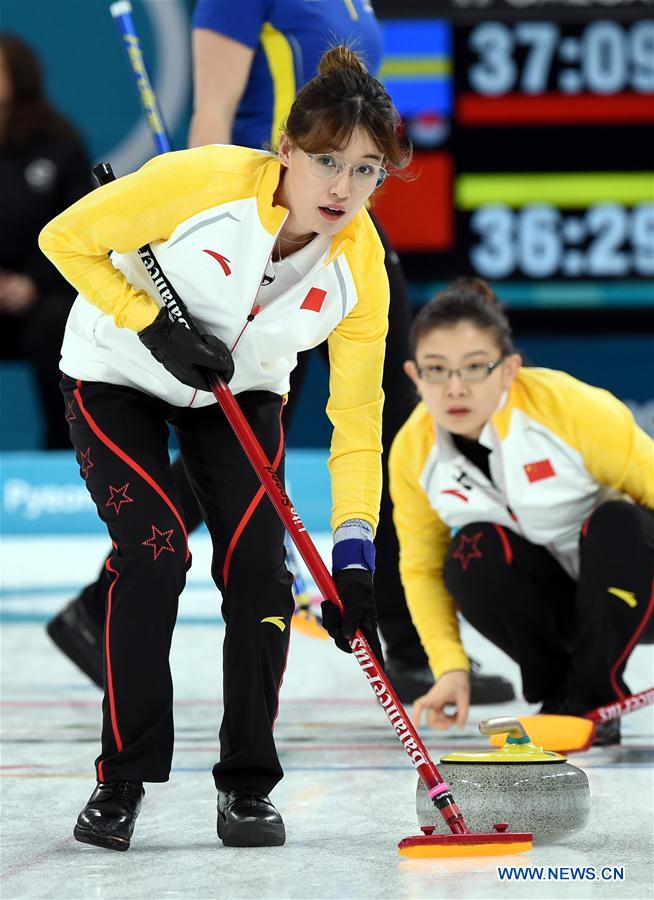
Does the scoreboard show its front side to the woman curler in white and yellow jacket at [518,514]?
yes

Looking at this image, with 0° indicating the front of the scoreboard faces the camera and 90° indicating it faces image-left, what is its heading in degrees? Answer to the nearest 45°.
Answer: approximately 0°

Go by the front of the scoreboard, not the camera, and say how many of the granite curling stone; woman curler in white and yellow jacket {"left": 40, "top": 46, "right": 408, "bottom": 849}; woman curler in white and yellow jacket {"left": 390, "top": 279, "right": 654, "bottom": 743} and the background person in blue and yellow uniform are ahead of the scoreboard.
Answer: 4

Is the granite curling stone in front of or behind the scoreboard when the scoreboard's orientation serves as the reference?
in front

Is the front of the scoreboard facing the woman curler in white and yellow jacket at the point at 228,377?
yes
